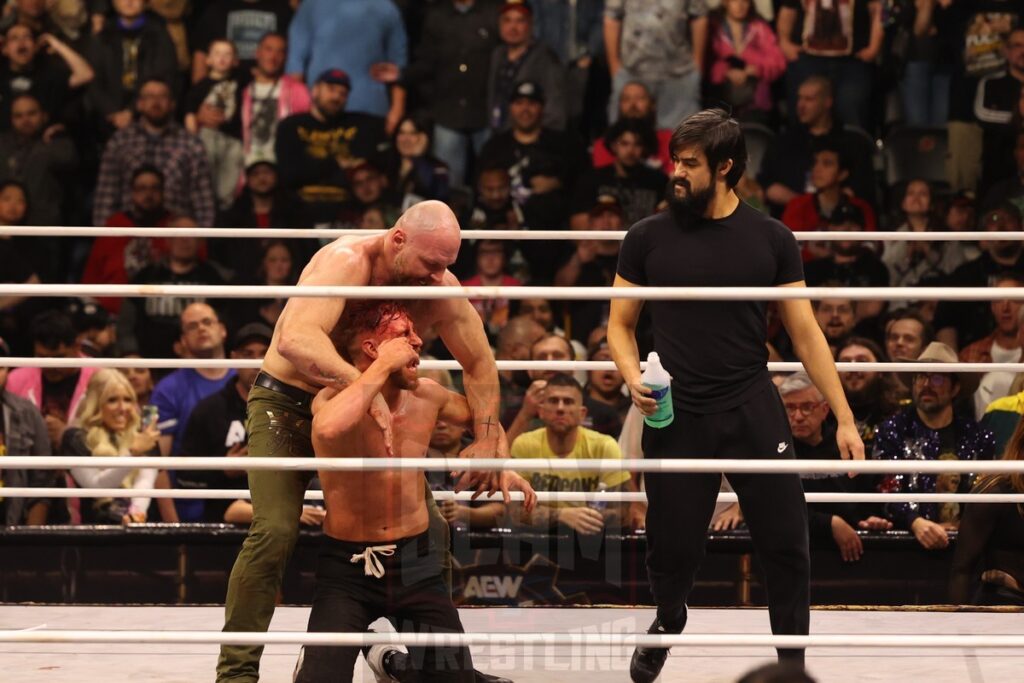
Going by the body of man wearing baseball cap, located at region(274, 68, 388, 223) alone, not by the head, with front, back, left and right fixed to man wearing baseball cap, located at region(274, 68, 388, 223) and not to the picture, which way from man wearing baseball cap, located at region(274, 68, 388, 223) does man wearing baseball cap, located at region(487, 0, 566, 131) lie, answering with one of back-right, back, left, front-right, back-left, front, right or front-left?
left

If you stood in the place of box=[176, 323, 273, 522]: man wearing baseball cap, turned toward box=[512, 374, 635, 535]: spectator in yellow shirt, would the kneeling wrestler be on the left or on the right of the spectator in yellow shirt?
right

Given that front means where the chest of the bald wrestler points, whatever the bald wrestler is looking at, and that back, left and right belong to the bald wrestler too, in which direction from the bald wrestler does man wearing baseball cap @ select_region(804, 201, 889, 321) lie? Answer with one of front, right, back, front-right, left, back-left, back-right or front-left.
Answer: left

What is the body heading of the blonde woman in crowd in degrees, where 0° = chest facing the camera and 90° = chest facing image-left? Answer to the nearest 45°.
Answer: approximately 315°

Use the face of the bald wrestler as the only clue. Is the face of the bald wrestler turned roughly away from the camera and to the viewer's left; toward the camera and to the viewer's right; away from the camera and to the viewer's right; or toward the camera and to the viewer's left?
toward the camera and to the viewer's right

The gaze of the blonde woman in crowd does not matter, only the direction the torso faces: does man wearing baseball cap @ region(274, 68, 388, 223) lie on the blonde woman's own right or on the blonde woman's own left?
on the blonde woman's own left

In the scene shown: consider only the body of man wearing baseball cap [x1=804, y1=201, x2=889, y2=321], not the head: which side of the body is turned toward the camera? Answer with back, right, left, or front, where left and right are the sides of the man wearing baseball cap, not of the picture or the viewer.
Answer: front

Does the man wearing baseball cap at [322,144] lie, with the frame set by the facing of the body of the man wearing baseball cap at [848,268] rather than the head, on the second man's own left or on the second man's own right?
on the second man's own right

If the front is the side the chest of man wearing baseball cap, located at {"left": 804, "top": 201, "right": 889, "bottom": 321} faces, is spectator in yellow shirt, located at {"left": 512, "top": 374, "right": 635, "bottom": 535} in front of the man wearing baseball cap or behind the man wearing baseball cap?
in front

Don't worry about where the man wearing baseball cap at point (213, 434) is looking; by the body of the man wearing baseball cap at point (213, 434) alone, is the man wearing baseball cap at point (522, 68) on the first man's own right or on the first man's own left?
on the first man's own left

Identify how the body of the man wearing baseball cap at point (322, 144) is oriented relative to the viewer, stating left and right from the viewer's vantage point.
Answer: facing the viewer

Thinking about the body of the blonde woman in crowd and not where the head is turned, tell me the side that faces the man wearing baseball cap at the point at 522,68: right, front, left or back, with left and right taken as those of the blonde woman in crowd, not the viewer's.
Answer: left

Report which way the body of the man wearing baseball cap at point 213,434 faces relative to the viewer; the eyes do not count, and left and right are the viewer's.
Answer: facing the viewer and to the right of the viewer

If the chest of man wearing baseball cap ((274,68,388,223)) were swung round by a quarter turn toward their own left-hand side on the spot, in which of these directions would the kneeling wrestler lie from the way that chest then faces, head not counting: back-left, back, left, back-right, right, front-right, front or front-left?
right
